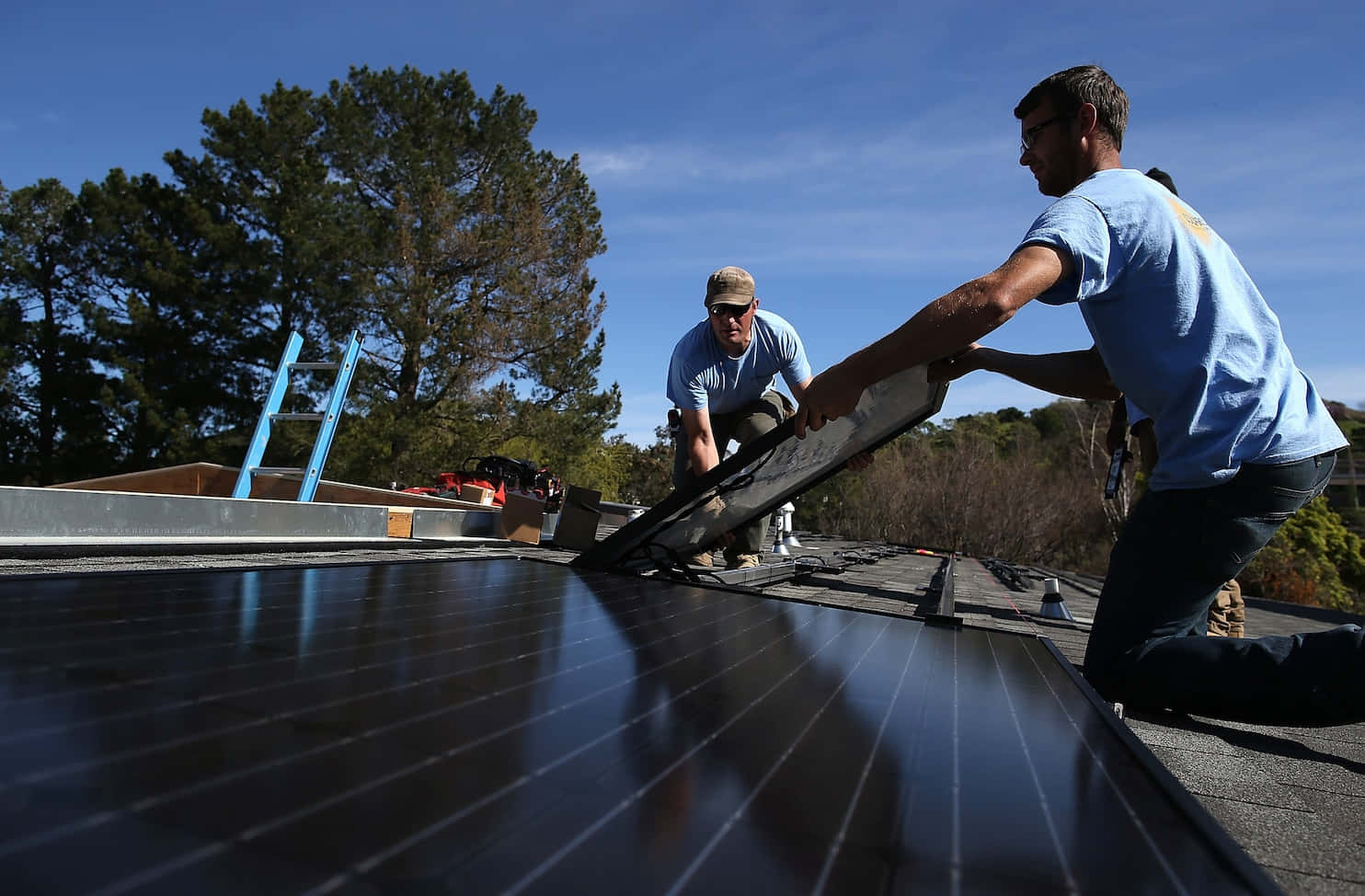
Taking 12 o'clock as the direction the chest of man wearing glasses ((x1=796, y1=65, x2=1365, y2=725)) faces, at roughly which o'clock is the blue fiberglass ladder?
The blue fiberglass ladder is roughly at 1 o'clock from the man wearing glasses.

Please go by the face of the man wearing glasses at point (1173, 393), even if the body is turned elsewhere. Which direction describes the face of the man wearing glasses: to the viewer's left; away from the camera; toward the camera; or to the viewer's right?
to the viewer's left

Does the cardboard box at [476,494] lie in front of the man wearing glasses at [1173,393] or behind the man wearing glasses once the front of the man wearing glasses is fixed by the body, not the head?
in front

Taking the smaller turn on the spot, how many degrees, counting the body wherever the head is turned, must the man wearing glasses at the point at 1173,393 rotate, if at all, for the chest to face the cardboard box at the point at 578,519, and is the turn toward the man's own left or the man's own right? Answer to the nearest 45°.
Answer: approximately 45° to the man's own right

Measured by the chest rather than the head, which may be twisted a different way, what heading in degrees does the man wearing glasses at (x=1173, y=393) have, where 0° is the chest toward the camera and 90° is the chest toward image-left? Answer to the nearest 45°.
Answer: approximately 90°

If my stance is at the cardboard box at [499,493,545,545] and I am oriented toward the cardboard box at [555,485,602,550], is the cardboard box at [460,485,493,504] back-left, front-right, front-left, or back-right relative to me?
back-left

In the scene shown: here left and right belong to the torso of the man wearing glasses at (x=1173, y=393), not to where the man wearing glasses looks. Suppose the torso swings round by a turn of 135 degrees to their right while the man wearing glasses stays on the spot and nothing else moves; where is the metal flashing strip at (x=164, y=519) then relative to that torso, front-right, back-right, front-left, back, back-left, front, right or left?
back-left

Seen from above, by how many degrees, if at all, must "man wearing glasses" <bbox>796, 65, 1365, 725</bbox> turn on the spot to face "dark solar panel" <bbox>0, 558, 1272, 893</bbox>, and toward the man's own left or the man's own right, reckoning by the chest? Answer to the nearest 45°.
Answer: approximately 45° to the man's own left
